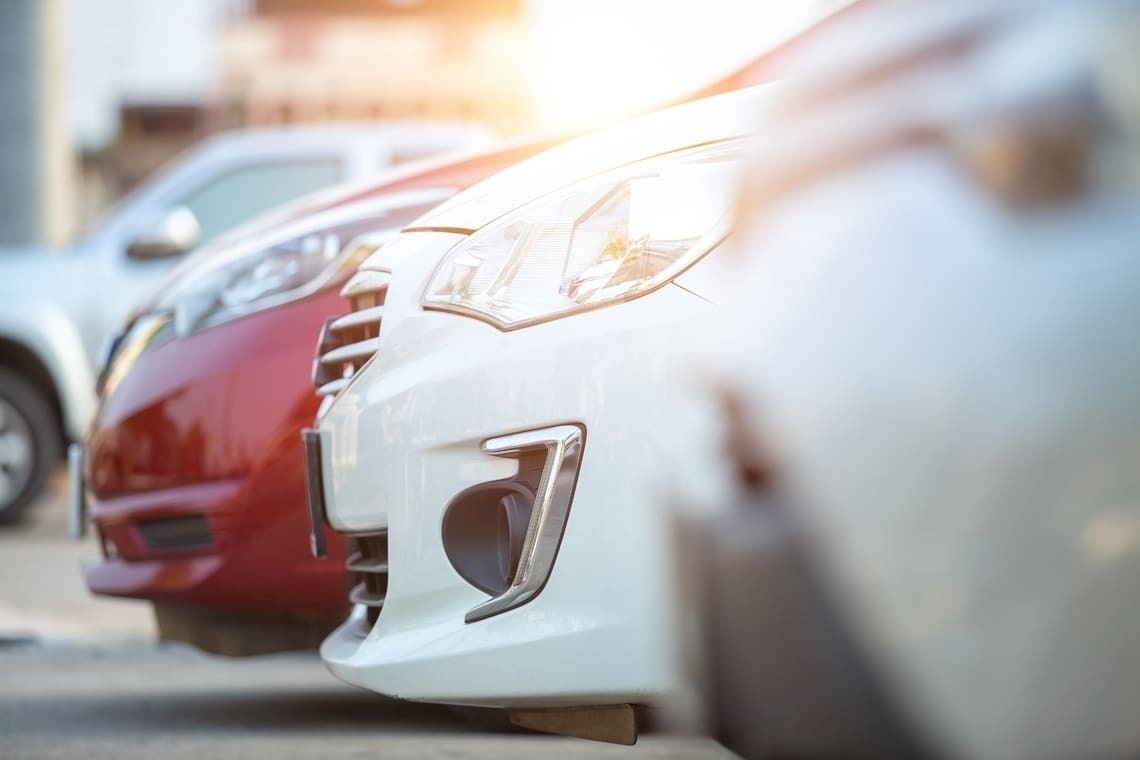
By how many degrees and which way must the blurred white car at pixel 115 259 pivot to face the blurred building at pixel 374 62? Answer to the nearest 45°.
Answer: approximately 90° to its right

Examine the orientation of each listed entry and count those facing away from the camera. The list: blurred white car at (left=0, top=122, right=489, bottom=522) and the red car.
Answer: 0

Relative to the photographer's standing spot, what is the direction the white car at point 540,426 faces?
facing the viewer and to the left of the viewer

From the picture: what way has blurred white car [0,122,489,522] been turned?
to the viewer's left

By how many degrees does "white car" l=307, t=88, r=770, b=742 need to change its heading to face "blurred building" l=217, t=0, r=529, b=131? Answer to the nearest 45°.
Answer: approximately 135° to its right

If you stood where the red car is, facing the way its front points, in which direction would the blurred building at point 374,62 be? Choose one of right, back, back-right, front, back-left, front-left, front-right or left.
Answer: back-right

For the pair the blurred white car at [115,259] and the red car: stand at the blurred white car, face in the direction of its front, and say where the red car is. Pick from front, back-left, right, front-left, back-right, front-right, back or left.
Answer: left

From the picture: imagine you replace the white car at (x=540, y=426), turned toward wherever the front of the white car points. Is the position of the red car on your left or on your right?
on your right

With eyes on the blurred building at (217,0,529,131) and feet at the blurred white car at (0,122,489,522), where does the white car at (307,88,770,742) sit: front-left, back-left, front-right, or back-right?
back-right

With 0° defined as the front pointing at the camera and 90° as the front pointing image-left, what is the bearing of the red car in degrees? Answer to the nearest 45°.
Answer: approximately 45°

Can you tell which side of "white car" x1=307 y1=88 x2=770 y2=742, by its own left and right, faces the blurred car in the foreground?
left
